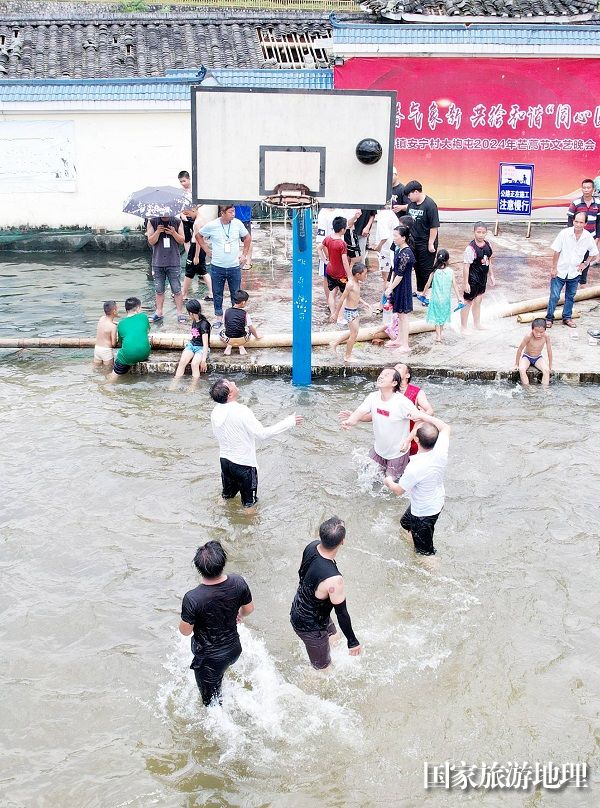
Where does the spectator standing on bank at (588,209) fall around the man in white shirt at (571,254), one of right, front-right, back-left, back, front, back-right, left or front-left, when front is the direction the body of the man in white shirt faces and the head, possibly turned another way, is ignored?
back

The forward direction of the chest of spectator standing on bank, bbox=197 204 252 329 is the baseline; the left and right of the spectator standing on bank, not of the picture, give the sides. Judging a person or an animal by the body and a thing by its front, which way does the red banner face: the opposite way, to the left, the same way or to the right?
the same way

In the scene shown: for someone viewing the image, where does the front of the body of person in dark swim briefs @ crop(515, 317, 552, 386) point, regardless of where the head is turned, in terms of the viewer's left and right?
facing the viewer

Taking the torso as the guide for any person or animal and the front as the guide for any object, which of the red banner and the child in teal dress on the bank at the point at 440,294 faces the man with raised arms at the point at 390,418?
the red banner

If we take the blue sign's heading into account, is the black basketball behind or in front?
in front

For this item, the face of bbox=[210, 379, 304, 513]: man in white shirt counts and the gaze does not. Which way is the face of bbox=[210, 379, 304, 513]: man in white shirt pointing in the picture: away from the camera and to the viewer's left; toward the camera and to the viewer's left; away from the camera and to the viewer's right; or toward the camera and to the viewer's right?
away from the camera and to the viewer's right

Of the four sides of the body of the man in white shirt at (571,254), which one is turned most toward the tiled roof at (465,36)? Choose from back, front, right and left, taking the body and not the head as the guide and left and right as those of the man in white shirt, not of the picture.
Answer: back

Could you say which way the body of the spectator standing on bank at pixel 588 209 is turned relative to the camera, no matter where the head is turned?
toward the camera

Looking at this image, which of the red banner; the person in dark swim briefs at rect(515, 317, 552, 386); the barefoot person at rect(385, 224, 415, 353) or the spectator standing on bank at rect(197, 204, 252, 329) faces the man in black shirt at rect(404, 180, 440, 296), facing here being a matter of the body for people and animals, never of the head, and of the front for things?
the red banner

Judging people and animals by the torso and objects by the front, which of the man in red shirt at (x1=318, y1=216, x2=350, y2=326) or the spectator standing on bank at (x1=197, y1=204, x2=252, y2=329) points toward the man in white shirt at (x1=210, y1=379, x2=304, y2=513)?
the spectator standing on bank

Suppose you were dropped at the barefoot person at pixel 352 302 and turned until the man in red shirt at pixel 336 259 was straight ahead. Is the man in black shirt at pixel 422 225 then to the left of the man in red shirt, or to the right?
right

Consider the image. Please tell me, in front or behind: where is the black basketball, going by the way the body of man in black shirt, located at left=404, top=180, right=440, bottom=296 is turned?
in front
